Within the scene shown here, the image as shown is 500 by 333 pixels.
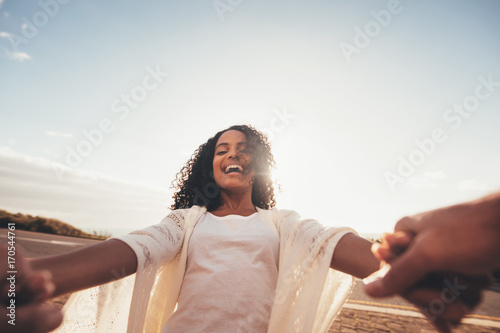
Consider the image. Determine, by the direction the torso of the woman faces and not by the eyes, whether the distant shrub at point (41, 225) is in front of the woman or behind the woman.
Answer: behind

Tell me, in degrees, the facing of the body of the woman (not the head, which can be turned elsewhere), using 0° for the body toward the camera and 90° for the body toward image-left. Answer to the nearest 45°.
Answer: approximately 0°
